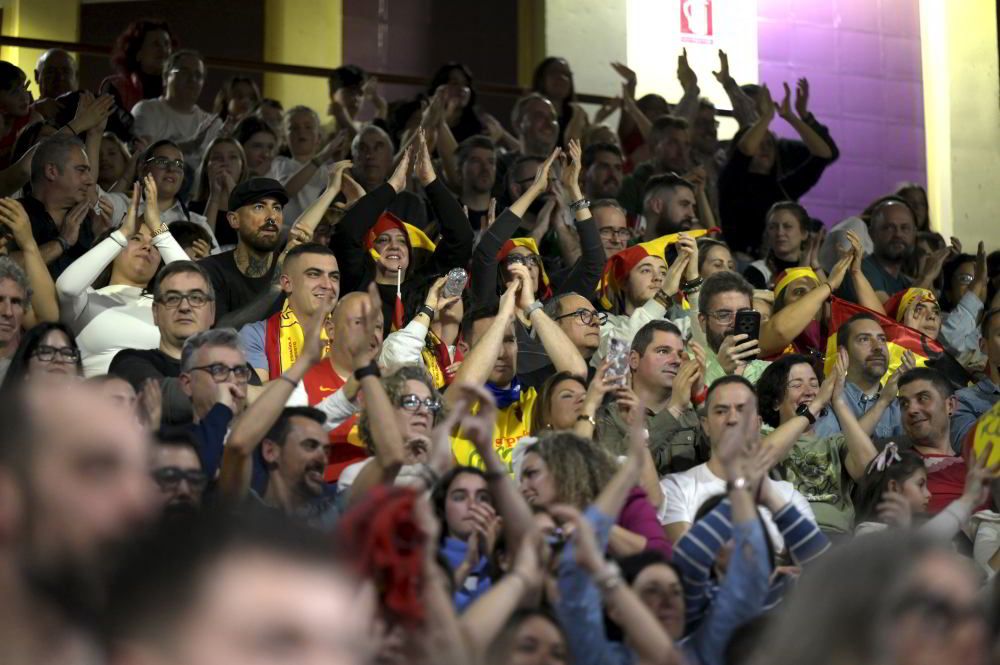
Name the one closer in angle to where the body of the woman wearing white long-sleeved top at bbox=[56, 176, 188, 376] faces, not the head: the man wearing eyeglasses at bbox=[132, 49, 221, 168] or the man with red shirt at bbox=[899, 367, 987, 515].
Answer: the man with red shirt

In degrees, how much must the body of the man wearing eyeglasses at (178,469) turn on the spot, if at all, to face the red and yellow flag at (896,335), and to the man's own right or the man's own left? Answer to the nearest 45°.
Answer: approximately 90° to the man's own left

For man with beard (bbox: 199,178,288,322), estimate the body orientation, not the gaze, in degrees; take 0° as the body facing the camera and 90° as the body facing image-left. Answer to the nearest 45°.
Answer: approximately 315°

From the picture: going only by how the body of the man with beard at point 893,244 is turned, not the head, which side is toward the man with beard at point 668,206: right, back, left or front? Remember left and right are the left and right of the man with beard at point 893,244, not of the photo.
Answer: right

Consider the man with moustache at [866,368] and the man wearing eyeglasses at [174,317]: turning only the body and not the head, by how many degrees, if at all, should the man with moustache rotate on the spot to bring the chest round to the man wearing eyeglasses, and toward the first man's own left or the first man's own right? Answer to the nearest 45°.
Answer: approximately 90° to the first man's own right

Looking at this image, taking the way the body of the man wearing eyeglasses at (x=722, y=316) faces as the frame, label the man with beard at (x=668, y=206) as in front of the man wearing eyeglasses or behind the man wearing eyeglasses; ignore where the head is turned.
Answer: behind

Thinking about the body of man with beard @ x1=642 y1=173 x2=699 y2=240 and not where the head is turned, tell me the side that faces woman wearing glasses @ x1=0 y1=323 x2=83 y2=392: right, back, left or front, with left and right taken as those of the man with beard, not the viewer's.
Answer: right

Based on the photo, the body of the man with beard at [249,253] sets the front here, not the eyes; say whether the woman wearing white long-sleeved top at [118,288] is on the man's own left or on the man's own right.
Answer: on the man's own right
